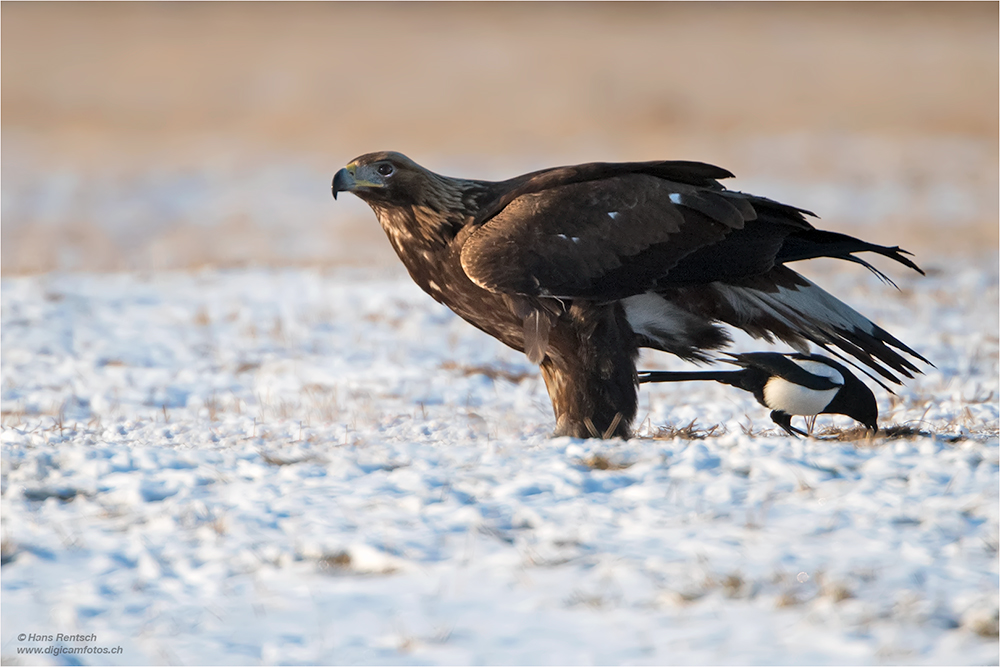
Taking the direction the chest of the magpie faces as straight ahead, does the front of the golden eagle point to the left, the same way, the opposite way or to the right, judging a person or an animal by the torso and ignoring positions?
the opposite way

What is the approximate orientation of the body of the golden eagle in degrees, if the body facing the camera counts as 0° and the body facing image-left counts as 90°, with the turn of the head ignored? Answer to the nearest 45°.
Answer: approximately 90°

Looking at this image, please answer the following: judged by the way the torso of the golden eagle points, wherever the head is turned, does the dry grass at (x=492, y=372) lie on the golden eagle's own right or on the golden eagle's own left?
on the golden eagle's own right

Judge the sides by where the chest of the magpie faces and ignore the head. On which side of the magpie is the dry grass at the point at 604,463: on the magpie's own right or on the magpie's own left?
on the magpie's own right

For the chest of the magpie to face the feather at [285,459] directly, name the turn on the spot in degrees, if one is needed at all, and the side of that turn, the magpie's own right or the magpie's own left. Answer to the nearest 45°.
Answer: approximately 135° to the magpie's own right

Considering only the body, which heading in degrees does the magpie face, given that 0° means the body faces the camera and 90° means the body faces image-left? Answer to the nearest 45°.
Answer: approximately 270°
